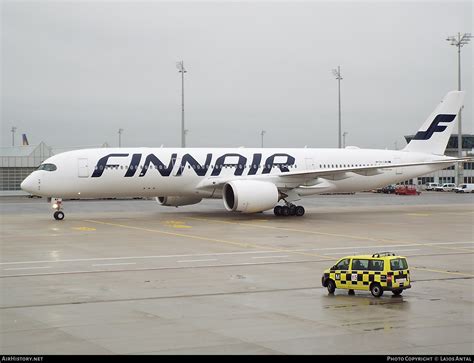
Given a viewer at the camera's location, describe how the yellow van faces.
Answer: facing away from the viewer and to the left of the viewer

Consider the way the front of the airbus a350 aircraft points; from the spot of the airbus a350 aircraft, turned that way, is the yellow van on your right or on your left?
on your left

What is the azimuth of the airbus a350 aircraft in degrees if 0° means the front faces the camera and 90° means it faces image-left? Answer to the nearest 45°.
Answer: approximately 45°
